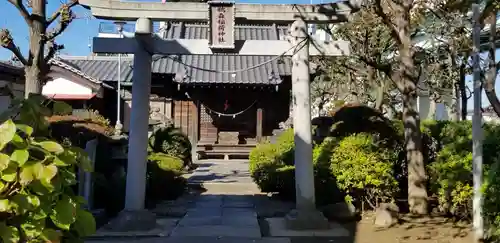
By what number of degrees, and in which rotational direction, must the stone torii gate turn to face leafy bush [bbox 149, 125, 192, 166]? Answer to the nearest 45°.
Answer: approximately 180°

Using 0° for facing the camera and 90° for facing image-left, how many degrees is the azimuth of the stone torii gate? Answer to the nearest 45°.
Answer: approximately 0°

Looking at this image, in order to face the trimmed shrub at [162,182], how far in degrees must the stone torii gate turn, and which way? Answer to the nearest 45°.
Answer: approximately 180°

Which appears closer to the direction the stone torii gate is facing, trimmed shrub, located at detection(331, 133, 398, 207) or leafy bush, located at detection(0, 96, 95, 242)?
the leafy bush

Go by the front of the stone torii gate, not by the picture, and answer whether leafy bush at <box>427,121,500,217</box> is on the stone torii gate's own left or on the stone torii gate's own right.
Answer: on the stone torii gate's own left

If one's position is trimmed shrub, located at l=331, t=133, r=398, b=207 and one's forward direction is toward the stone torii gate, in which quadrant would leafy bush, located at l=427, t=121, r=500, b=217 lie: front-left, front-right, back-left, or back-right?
back-left

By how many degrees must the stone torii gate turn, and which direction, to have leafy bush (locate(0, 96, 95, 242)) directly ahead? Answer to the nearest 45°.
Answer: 0° — it already faces it

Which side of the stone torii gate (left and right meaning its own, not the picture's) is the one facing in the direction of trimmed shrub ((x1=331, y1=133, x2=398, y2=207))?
left

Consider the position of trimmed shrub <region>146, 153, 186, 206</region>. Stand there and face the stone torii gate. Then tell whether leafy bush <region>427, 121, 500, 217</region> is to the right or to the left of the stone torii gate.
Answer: left
